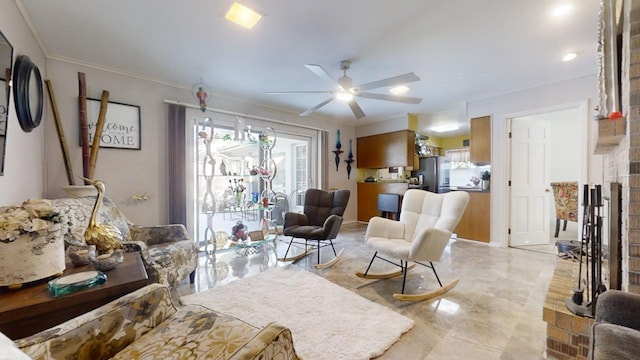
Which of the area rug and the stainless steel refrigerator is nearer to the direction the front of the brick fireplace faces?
the area rug

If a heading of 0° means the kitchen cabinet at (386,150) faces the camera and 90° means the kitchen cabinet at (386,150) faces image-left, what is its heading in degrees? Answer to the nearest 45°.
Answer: approximately 45°

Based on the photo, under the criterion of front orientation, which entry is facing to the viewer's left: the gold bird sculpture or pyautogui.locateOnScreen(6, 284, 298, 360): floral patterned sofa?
the gold bird sculpture

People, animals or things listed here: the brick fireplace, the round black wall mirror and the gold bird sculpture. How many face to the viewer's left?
2

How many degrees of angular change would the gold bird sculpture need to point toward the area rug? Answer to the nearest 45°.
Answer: approximately 180°

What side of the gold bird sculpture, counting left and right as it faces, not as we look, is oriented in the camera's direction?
left

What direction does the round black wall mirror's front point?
to the viewer's right

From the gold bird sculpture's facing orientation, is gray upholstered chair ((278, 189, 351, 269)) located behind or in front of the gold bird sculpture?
behind

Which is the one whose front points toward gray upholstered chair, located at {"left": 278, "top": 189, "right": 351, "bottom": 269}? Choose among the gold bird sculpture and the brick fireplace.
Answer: the brick fireplace

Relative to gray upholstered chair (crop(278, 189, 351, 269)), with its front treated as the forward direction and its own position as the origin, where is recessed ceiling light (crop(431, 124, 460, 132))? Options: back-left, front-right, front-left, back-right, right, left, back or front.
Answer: back

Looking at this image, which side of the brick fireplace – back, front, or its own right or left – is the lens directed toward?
left

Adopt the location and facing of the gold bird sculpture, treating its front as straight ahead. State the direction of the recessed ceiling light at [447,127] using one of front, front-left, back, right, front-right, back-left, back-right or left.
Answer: back

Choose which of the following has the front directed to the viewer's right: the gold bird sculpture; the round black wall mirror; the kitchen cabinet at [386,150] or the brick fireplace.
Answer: the round black wall mirror
